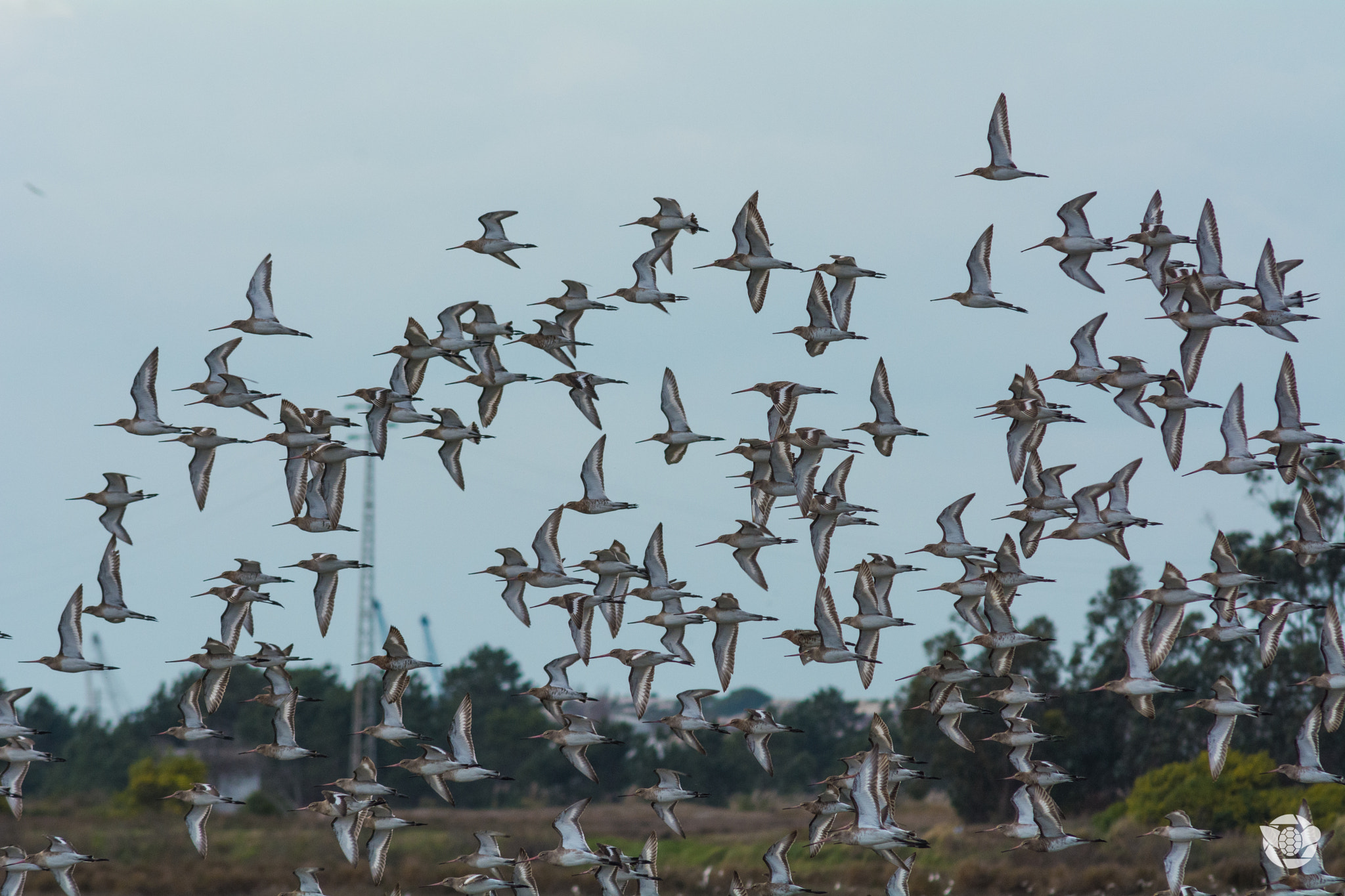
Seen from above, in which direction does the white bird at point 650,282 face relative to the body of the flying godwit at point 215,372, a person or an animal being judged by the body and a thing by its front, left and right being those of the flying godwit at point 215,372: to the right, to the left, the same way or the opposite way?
the same way

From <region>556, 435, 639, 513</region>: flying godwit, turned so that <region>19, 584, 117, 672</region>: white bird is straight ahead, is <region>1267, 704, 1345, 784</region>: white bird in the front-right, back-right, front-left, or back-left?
back-left
